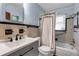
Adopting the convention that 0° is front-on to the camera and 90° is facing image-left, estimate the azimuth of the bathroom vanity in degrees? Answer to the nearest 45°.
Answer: approximately 315°

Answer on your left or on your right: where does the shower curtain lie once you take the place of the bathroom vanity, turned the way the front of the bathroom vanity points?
on your left
